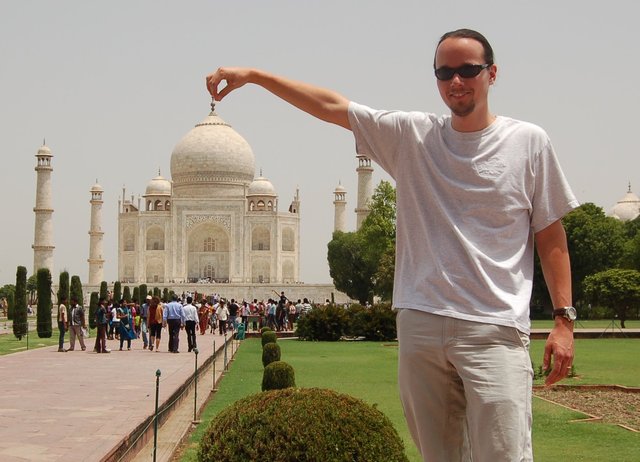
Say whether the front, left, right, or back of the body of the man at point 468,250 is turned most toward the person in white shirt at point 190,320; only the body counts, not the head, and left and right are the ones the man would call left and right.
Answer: back

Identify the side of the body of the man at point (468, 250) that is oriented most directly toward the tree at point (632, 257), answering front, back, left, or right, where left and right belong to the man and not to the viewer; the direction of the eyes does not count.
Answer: back

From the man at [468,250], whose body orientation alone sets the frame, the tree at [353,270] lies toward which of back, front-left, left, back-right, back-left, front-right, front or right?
back

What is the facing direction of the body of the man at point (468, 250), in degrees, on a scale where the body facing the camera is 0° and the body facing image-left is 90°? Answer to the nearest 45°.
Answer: approximately 0°

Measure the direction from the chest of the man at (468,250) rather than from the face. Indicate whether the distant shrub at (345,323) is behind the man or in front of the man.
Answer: behind
